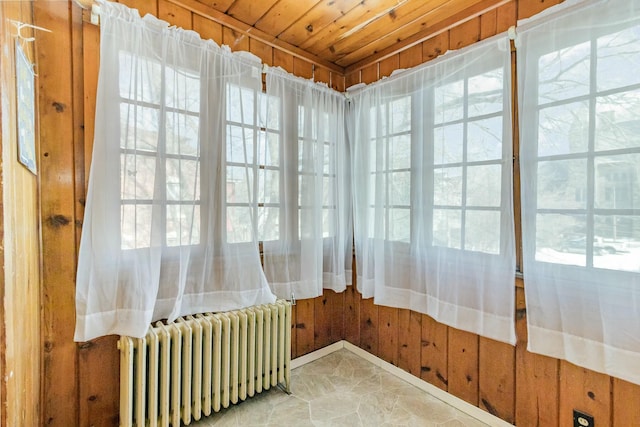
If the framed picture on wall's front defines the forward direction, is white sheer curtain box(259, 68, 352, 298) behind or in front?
in front

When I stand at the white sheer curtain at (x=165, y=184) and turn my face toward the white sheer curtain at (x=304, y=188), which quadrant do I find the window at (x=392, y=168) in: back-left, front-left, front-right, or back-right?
front-right

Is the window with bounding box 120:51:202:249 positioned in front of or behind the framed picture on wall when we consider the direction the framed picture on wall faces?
in front

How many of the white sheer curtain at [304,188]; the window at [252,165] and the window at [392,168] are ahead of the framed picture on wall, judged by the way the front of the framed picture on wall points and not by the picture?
3

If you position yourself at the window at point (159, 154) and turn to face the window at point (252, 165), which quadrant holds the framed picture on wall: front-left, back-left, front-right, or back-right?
back-right

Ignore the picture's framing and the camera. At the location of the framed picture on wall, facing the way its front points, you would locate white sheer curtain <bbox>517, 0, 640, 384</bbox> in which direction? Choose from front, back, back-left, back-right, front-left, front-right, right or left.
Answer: front-right

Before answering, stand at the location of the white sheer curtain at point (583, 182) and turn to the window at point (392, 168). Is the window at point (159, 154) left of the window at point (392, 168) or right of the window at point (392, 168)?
left

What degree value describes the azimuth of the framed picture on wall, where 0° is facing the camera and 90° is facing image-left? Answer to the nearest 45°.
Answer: approximately 270°

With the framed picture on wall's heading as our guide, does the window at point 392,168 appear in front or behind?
in front

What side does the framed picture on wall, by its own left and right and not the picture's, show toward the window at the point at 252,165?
front
